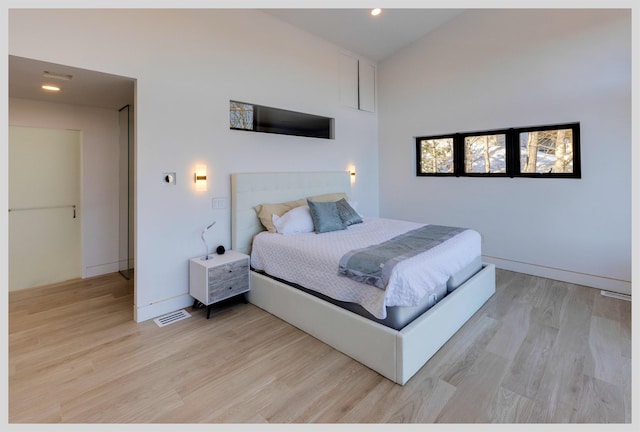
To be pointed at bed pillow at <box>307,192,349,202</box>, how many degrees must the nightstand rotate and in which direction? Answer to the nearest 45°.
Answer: approximately 90° to its left

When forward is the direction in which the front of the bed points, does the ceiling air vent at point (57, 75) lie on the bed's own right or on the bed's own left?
on the bed's own right

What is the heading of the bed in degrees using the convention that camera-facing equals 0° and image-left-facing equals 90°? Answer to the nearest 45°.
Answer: approximately 315°

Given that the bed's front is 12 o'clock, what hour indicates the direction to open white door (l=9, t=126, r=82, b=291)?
The open white door is roughly at 5 o'clock from the bed.

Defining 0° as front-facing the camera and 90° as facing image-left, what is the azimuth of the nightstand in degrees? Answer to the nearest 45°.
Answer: approximately 315°

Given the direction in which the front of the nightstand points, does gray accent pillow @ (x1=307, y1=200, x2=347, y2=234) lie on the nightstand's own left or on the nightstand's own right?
on the nightstand's own left

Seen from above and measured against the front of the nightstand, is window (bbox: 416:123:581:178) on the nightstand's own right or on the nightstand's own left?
on the nightstand's own left
